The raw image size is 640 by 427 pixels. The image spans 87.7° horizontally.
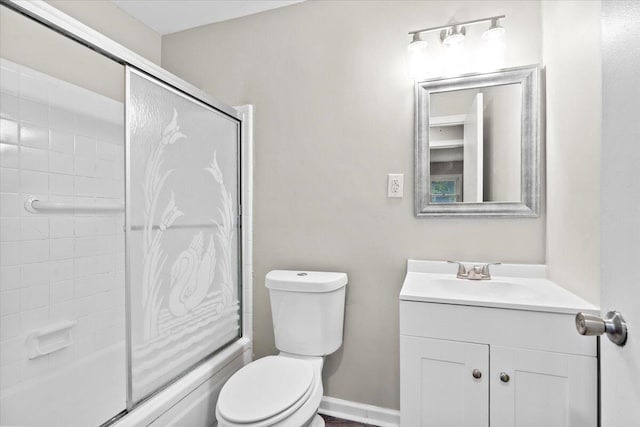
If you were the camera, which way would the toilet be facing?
facing the viewer and to the left of the viewer

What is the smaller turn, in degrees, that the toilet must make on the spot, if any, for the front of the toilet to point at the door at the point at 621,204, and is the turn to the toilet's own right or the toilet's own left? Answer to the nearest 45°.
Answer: approximately 90° to the toilet's own left

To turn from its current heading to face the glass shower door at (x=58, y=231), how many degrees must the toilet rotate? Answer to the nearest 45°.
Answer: approximately 45° to its right

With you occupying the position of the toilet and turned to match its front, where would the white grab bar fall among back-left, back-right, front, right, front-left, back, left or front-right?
front-right

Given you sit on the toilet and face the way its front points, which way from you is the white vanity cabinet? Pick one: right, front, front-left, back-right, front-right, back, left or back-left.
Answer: left

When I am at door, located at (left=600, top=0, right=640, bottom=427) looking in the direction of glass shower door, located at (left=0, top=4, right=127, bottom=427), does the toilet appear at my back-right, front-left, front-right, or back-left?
front-right
